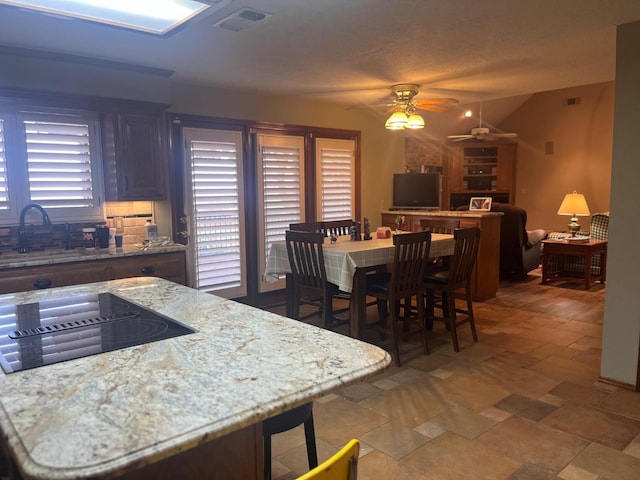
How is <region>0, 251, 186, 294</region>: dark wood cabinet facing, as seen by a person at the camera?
facing the viewer and to the right of the viewer

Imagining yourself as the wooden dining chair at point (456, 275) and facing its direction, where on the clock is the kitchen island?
The kitchen island is roughly at 8 o'clock from the wooden dining chair.

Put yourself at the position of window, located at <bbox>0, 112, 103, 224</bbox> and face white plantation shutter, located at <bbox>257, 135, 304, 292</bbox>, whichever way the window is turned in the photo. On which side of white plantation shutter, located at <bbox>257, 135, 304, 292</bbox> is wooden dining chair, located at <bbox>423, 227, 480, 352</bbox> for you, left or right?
right

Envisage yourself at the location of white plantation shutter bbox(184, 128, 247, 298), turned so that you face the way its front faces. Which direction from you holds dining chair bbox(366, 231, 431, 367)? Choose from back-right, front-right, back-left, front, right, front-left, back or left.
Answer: front-left

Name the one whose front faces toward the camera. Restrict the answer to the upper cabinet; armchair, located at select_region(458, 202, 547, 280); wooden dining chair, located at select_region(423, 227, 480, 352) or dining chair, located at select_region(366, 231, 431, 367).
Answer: the upper cabinet

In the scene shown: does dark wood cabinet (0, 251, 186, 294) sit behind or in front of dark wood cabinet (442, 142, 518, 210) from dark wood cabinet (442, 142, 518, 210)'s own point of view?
in front

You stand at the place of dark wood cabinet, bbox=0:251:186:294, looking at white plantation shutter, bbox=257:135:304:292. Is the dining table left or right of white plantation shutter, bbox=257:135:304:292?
right

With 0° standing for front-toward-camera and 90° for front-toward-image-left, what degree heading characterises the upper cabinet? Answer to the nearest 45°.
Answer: approximately 0°

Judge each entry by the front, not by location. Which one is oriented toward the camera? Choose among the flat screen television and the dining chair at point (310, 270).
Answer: the flat screen television

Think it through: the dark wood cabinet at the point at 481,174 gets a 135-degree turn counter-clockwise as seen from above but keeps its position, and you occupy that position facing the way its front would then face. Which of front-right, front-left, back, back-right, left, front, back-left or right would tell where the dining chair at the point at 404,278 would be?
back-right

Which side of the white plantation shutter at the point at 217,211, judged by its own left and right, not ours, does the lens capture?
front

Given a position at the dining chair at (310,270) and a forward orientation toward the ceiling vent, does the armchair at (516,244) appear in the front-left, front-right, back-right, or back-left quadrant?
back-left

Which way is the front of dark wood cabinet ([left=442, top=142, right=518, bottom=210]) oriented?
toward the camera

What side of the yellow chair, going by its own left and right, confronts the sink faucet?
front

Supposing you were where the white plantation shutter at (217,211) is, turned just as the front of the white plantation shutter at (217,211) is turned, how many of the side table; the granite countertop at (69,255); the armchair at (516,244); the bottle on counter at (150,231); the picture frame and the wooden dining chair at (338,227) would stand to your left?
4

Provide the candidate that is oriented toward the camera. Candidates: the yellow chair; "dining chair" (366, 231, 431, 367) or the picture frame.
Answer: the picture frame
